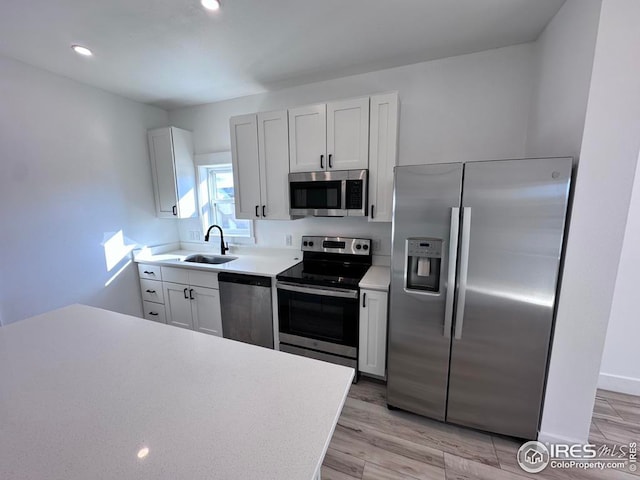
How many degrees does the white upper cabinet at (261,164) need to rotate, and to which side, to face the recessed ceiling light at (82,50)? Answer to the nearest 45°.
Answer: approximately 45° to its right

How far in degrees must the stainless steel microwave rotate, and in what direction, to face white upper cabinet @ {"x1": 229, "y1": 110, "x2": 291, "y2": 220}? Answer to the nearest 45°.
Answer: approximately 135° to its right

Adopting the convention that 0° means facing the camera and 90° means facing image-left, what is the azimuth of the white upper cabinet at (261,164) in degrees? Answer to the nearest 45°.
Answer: approximately 45°

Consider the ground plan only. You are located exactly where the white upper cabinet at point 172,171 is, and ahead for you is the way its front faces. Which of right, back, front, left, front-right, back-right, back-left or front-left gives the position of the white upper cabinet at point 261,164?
left

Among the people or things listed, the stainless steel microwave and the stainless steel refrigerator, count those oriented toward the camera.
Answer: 2

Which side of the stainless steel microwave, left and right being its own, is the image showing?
front

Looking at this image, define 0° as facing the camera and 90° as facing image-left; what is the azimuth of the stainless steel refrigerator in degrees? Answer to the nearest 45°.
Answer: approximately 0°

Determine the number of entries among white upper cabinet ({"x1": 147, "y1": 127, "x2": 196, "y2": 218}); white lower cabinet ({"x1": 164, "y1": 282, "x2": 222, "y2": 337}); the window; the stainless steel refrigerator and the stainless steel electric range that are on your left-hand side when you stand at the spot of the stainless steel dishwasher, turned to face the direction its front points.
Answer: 2

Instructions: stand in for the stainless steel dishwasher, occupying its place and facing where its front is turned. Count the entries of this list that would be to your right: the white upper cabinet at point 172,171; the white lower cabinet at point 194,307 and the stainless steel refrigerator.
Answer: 2

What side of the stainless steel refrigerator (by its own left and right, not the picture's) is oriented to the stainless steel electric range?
right

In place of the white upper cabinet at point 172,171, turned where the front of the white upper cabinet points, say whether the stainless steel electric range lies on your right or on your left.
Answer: on your left

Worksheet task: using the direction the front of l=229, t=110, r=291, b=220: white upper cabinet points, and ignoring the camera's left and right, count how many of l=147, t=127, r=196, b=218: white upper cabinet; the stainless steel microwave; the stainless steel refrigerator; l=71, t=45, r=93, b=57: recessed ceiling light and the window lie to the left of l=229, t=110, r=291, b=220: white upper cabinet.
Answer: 2

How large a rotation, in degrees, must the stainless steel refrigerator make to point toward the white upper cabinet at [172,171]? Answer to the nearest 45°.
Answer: approximately 90° to its right

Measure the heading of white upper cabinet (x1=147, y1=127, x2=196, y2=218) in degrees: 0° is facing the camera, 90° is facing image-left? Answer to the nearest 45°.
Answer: approximately 45°

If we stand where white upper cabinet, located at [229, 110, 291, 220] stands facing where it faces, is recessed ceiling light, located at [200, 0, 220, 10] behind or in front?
in front
